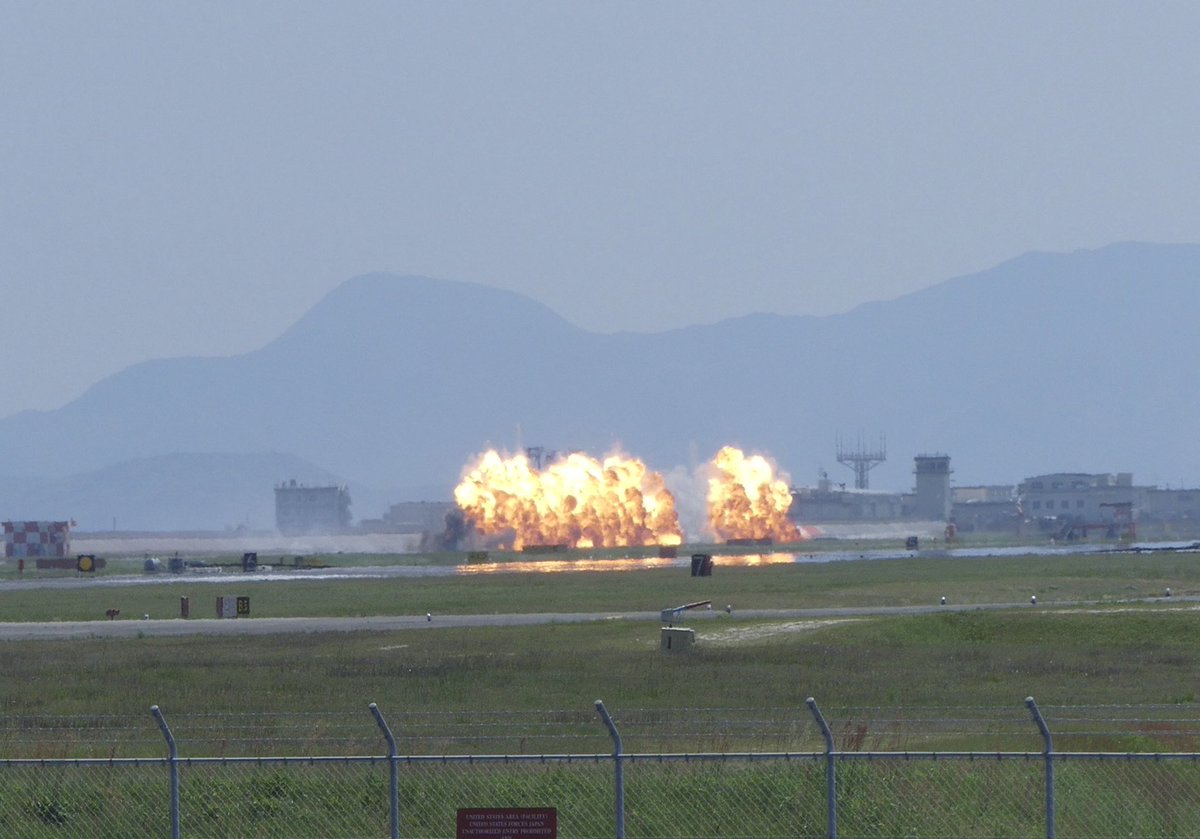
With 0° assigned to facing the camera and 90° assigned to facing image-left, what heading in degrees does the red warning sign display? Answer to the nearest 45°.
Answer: approximately 0°
